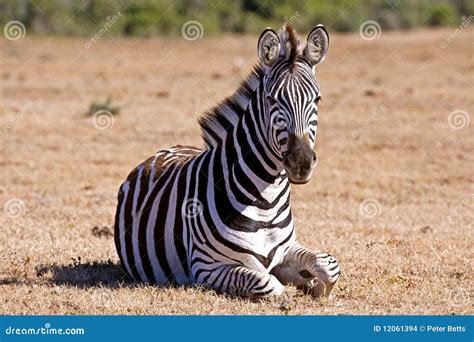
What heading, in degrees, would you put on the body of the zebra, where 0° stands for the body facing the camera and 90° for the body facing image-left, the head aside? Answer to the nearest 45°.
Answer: approximately 315°
